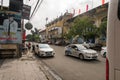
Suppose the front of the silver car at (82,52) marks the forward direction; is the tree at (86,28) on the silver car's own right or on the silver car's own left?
on the silver car's own left

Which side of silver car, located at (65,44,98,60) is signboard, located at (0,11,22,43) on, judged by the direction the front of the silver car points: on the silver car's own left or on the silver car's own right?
on the silver car's own right

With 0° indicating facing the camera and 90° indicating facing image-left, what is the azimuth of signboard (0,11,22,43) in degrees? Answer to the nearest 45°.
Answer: approximately 0°
